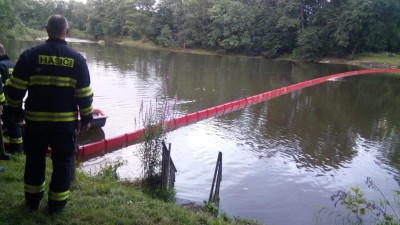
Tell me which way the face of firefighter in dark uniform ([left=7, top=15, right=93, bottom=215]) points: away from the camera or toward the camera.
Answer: away from the camera

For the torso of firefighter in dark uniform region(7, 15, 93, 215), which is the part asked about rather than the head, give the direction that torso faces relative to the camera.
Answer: away from the camera

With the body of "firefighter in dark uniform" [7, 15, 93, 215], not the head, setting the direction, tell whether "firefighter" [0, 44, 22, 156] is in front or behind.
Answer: in front

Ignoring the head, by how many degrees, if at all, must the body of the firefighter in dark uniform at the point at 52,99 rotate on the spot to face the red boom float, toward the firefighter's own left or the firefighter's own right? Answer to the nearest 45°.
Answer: approximately 45° to the firefighter's own right
